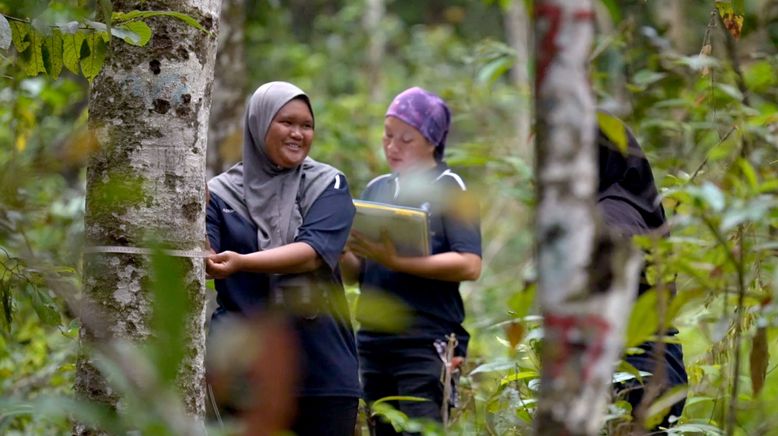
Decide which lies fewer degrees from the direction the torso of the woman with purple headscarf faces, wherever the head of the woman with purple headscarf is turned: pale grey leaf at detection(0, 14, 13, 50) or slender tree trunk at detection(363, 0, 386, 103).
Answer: the pale grey leaf

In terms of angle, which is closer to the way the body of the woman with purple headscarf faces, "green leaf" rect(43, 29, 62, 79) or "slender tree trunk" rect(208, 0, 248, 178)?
the green leaf

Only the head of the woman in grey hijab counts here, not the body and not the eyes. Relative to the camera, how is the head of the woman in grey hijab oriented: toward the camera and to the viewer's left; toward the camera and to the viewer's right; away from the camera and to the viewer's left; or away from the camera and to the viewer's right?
toward the camera and to the viewer's right

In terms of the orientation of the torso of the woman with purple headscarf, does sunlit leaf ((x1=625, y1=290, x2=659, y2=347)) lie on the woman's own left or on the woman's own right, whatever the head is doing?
on the woman's own left

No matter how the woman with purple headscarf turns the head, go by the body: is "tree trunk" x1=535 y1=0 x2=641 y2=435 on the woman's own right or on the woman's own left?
on the woman's own left

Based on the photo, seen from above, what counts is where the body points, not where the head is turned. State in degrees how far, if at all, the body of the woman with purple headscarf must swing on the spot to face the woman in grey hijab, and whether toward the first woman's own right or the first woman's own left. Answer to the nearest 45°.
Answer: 0° — they already face them

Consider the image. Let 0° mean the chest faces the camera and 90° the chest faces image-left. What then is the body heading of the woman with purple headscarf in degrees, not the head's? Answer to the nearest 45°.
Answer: approximately 45°

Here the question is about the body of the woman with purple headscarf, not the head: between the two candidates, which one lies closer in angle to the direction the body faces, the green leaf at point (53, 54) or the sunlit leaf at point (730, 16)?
the green leaf

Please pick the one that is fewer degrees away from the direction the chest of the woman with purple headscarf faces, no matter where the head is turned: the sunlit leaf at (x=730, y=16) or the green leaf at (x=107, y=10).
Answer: the green leaf
